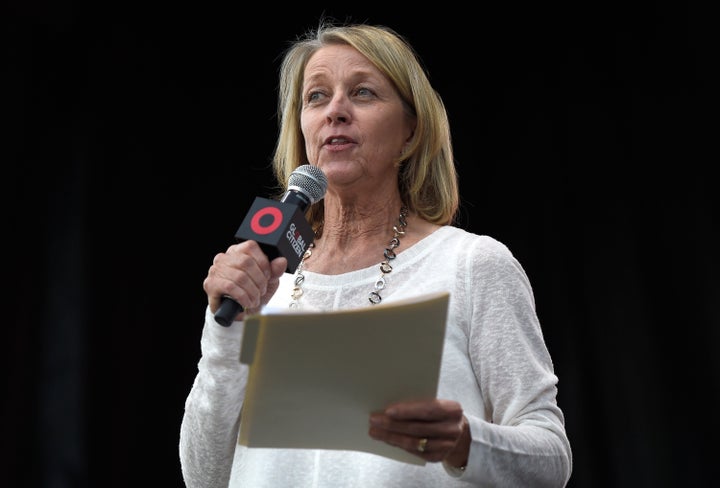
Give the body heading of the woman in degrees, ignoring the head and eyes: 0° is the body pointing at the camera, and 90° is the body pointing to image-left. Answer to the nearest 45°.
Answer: approximately 45°
